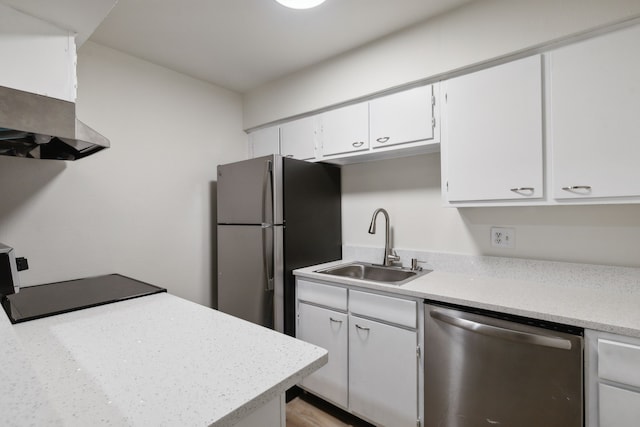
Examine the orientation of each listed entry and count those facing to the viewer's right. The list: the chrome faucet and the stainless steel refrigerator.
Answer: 0

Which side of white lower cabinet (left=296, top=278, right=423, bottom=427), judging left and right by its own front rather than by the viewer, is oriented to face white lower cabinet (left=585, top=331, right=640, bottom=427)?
left

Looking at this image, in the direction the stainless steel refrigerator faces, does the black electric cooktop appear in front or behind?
in front

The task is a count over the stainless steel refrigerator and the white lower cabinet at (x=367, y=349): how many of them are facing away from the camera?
0

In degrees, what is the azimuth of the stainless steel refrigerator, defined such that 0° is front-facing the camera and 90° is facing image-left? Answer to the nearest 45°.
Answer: approximately 45°

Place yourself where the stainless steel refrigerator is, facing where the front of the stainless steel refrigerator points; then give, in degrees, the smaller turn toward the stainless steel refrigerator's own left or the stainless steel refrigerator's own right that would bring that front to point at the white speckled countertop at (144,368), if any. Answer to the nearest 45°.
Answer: approximately 45° to the stainless steel refrigerator's own left

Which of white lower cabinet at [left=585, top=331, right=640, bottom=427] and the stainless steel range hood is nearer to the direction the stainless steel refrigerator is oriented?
the stainless steel range hood

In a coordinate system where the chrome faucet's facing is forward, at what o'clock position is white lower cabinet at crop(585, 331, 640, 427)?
The white lower cabinet is roughly at 9 o'clock from the chrome faucet.

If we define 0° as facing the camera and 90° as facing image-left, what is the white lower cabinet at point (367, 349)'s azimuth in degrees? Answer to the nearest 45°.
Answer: approximately 45°
